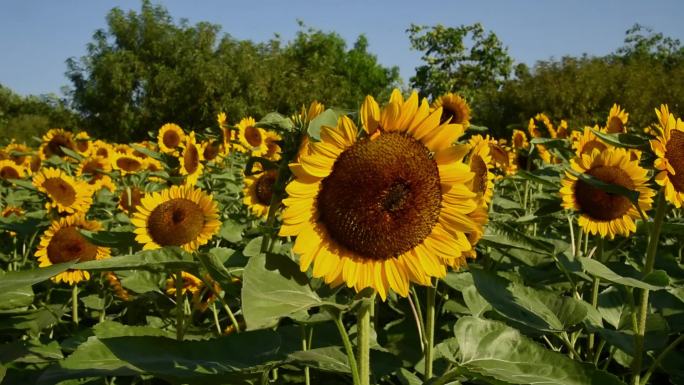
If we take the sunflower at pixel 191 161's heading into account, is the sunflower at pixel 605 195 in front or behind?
in front

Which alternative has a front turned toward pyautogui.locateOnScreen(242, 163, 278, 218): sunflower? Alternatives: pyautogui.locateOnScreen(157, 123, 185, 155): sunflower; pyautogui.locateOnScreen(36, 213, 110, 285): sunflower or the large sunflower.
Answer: pyautogui.locateOnScreen(157, 123, 185, 155): sunflower

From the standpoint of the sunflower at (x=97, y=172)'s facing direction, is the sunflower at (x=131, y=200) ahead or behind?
ahead

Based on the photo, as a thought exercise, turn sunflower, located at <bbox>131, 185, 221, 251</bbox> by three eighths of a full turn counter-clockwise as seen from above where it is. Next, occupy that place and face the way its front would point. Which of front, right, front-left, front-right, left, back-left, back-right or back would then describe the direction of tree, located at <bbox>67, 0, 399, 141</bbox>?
front-left

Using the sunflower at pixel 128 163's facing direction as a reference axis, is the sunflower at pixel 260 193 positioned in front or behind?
in front

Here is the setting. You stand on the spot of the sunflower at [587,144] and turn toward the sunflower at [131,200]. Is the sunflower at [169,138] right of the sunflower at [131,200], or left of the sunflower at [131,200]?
right

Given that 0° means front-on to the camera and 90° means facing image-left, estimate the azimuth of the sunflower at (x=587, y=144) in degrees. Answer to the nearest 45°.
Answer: approximately 0°

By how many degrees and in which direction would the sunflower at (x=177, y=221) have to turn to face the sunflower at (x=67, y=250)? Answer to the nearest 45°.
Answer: approximately 135° to its right

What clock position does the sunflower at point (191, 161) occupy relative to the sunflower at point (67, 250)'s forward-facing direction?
the sunflower at point (191, 161) is roughly at 7 o'clock from the sunflower at point (67, 250).

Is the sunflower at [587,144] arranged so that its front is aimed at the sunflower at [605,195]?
yes
